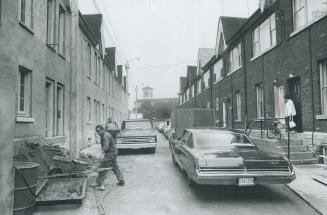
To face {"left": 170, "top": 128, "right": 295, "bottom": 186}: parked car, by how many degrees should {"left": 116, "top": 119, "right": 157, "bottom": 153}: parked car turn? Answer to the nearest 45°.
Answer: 0° — it already faces it

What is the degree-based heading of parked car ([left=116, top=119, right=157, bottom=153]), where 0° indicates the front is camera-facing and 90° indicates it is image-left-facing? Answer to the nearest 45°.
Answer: approximately 0°

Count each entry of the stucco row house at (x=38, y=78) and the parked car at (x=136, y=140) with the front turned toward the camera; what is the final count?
1

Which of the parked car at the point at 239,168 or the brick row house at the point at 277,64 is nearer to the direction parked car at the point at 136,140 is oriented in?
the parked car

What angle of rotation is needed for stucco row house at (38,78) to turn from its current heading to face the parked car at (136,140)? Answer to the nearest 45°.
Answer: approximately 45° to its left

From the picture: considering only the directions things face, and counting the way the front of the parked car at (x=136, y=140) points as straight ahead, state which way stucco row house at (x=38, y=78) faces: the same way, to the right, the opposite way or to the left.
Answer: to the left

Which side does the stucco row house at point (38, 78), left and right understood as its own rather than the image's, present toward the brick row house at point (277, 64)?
front

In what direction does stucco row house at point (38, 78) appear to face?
to the viewer's right

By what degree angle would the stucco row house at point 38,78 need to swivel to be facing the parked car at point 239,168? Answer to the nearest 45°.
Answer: approximately 45° to its right
